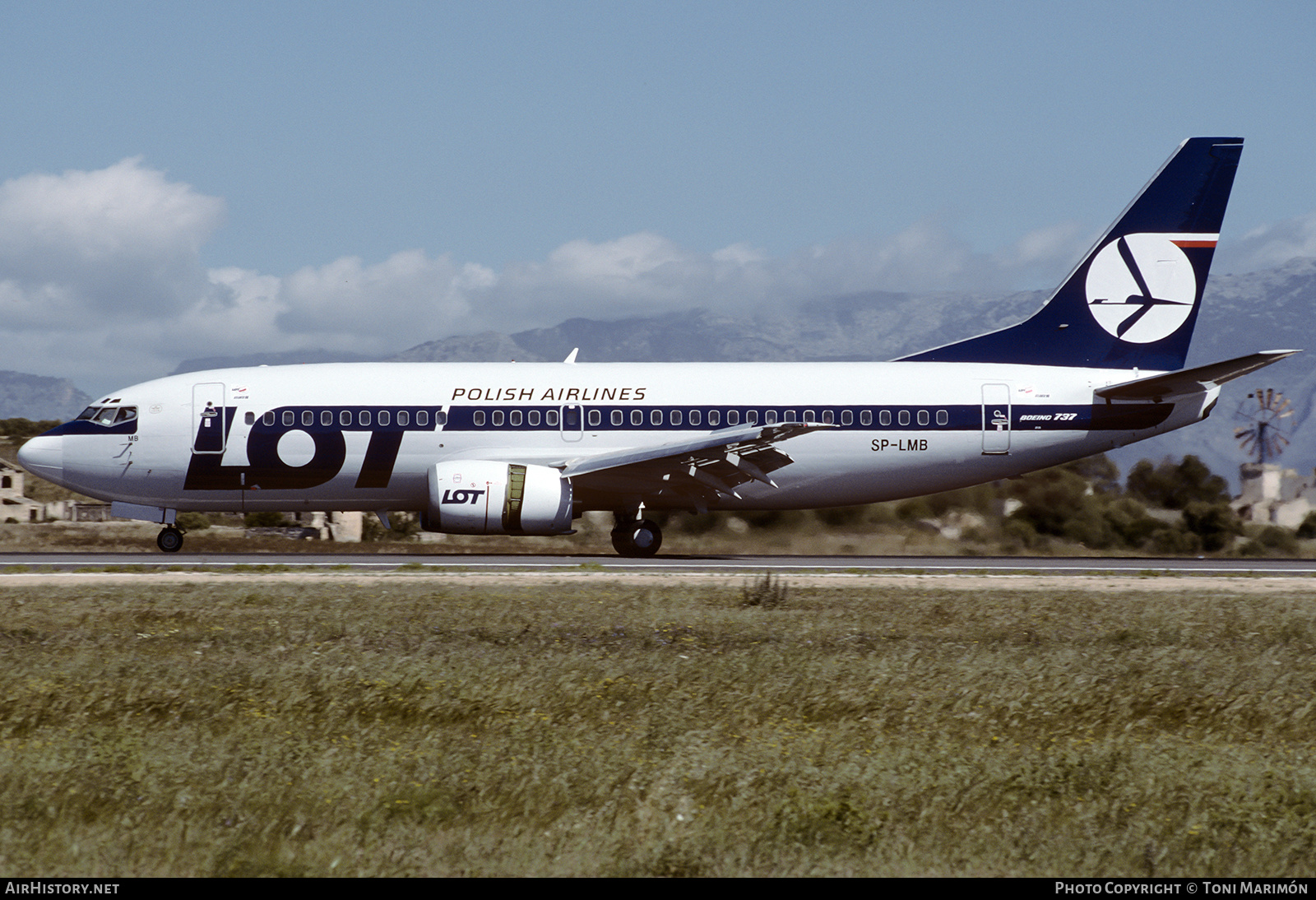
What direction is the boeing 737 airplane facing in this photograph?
to the viewer's left
